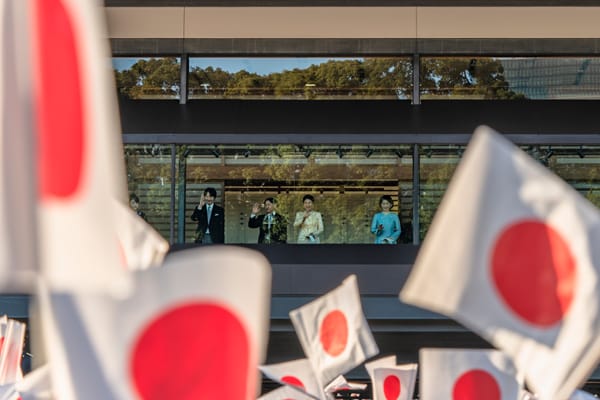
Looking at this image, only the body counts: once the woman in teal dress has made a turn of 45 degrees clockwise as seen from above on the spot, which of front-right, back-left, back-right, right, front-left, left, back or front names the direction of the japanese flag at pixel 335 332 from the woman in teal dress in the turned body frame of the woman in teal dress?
front-left

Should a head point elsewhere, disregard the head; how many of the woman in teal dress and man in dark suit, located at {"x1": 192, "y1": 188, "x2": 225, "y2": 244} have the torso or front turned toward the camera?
2

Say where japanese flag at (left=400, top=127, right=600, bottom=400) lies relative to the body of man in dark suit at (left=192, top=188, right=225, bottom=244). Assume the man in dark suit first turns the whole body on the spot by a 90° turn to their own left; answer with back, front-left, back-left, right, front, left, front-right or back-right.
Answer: right

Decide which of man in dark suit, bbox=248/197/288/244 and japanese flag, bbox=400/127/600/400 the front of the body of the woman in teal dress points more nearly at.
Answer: the japanese flag

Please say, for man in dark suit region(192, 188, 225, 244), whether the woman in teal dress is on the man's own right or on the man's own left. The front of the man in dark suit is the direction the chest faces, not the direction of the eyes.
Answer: on the man's own left

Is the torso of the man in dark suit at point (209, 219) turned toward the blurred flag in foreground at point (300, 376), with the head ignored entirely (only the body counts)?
yes

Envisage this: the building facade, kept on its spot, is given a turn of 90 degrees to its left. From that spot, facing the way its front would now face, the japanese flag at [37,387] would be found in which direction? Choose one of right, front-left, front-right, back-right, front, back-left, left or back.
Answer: right

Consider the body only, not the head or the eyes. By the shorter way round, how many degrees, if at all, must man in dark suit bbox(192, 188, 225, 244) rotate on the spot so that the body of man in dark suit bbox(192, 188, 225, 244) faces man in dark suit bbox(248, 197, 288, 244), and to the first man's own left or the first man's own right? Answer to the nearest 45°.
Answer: approximately 90° to the first man's own left

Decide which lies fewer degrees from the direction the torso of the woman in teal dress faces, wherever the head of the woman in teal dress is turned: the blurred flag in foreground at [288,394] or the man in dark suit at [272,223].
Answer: the blurred flag in foreground

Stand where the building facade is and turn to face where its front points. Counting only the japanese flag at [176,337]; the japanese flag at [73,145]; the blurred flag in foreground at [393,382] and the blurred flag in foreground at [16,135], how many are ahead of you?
4

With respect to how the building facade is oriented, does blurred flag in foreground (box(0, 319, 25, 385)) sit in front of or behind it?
in front

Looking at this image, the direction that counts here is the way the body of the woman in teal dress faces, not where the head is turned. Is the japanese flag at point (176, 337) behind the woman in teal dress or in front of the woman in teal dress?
in front

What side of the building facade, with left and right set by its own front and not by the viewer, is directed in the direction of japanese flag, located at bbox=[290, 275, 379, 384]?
front

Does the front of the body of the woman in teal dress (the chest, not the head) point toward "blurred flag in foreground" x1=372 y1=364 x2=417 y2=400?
yes

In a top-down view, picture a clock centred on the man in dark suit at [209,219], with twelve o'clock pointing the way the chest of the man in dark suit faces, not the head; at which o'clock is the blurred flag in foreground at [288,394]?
The blurred flag in foreground is roughly at 12 o'clock from the man in dark suit.
